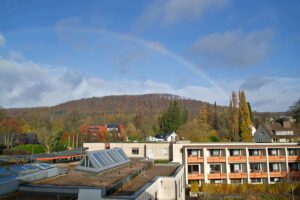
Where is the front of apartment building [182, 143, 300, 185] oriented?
toward the camera

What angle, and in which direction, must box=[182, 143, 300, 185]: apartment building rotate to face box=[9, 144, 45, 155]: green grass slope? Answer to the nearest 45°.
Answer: approximately 90° to its right
